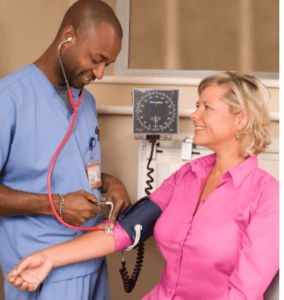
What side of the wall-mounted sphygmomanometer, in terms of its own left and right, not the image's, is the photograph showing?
front

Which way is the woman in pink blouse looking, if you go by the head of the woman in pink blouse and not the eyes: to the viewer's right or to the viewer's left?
to the viewer's left

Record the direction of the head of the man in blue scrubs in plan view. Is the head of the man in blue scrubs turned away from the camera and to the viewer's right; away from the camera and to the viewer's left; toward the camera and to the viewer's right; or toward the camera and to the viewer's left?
toward the camera and to the viewer's right

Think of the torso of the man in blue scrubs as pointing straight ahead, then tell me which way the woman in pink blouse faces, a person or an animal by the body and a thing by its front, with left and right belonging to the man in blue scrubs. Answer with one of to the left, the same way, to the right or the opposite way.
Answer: to the right

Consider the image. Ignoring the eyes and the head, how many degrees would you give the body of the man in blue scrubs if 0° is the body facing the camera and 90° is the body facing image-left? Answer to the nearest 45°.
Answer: approximately 315°

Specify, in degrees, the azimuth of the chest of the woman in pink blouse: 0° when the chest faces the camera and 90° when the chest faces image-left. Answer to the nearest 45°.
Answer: approximately 45°
